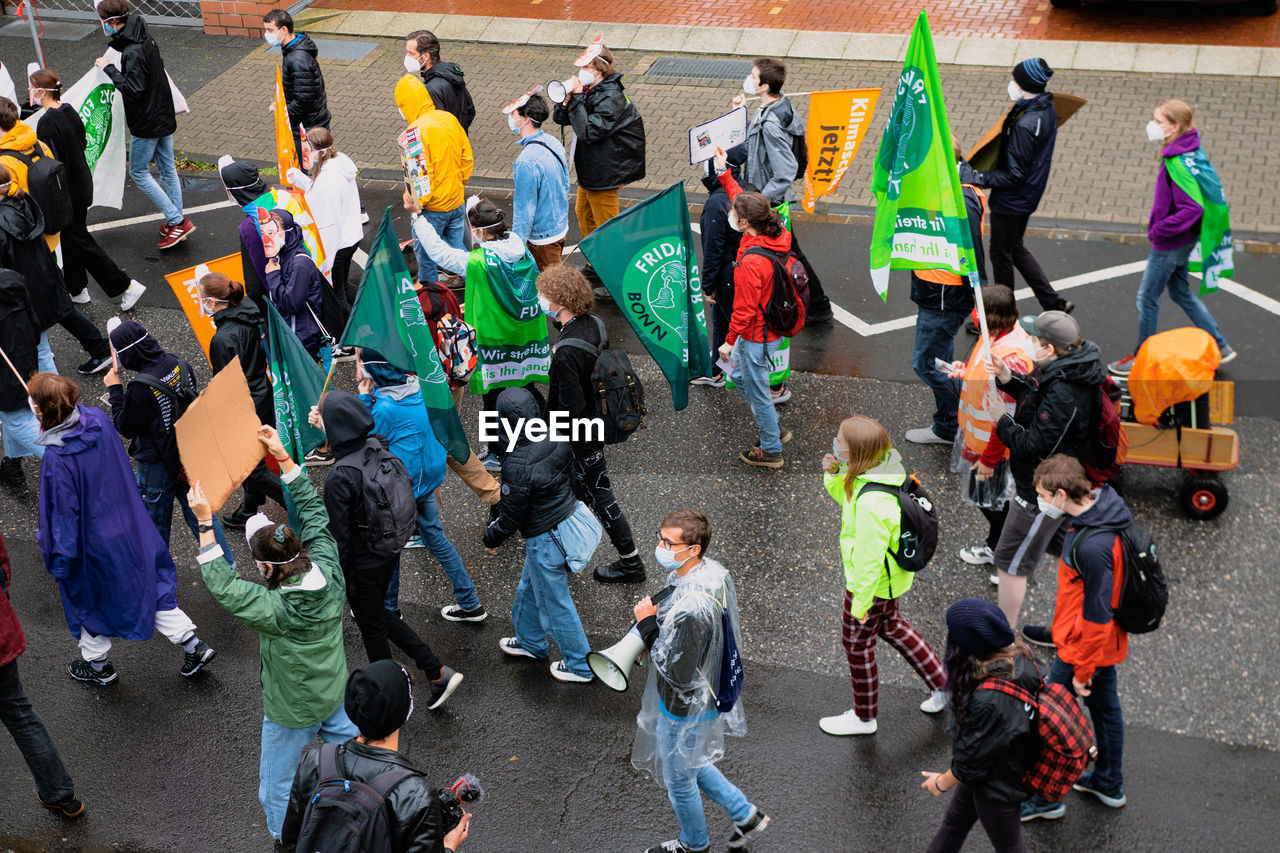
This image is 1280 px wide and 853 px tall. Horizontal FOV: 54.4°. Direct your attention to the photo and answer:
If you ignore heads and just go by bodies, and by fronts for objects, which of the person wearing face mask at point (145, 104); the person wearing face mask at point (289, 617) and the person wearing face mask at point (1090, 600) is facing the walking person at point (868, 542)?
the person wearing face mask at point (1090, 600)

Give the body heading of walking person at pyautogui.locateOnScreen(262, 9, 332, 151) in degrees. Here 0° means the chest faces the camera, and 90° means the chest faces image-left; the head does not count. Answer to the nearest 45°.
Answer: approximately 90°

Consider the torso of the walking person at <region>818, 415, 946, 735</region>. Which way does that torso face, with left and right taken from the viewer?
facing to the left of the viewer

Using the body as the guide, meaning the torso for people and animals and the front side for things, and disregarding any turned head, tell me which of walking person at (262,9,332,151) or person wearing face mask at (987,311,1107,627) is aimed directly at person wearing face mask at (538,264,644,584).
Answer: person wearing face mask at (987,311,1107,627)

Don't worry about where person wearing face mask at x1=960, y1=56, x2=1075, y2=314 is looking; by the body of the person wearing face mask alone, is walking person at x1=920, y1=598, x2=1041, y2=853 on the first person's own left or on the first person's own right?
on the first person's own left

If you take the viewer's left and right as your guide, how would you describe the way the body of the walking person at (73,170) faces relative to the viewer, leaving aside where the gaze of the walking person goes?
facing to the left of the viewer

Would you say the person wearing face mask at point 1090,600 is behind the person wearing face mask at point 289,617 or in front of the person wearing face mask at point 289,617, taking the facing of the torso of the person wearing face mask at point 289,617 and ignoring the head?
behind

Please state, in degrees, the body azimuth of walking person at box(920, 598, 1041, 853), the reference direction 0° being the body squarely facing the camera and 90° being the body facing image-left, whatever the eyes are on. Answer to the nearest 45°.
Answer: approximately 90°

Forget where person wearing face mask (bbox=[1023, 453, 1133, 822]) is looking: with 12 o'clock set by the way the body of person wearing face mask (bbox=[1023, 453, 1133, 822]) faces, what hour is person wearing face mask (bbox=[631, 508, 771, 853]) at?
person wearing face mask (bbox=[631, 508, 771, 853]) is roughly at 11 o'clock from person wearing face mask (bbox=[1023, 453, 1133, 822]).

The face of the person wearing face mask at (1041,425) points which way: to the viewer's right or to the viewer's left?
to the viewer's left

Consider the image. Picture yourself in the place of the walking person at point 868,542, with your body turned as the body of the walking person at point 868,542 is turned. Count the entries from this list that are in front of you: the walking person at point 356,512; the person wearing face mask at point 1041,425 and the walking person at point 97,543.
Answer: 2

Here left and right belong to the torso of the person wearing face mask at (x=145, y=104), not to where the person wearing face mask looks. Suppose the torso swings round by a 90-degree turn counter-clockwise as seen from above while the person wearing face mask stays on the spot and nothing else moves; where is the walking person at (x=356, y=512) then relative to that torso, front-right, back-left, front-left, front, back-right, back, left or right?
front

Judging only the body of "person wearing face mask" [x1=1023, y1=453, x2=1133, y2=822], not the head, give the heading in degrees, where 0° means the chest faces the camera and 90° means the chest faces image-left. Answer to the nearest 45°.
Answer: approximately 90°

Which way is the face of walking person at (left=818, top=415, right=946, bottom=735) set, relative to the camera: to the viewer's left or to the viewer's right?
to the viewer's left

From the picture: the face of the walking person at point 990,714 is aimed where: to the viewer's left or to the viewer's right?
to the viewer's left
